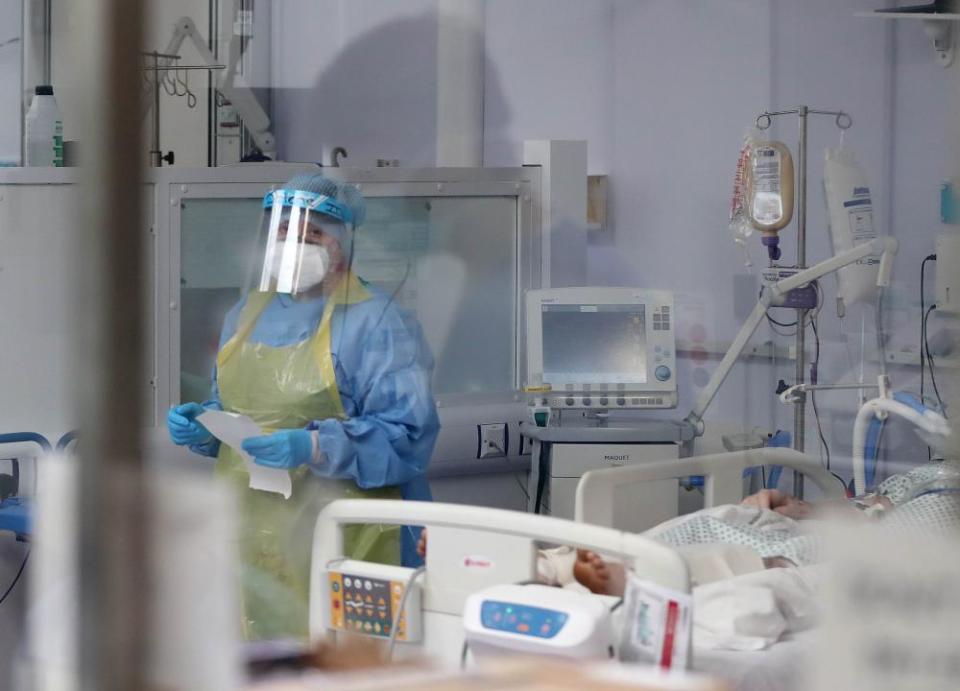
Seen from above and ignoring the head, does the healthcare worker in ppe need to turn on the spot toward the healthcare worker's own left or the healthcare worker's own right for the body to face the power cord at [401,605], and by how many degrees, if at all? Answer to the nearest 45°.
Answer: approximately 45° to the healthcare worker's own left

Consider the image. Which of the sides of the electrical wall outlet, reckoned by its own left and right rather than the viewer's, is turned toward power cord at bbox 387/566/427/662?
front

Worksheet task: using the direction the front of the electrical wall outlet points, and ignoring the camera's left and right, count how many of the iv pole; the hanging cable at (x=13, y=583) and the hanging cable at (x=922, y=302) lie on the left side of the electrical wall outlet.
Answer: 2

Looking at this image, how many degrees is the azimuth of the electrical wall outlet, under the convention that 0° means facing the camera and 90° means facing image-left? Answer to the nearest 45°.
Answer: approximately 0°

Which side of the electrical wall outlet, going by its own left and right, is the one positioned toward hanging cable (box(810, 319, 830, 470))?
left

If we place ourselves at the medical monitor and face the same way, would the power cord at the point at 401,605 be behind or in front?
in front

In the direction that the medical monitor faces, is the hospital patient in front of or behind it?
in front

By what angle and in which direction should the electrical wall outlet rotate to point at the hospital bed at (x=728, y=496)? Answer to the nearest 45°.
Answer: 0° — it already faces it

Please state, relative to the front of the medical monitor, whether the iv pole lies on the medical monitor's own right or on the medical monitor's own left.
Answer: on the medical monitor's own left

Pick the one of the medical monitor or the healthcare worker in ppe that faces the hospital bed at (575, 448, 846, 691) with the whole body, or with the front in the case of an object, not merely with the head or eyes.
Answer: the medical monitor

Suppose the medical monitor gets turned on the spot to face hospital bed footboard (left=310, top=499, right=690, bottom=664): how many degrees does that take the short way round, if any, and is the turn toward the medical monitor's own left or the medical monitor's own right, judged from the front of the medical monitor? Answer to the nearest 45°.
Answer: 0° — it already faces it

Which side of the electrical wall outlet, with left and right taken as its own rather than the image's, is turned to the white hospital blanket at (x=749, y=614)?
front

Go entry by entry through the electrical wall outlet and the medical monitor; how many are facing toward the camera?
2

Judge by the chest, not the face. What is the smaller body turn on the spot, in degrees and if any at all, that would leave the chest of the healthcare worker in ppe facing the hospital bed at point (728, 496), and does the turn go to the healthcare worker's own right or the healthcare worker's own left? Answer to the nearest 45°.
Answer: approximately 90° to the healthcare worker's own left
